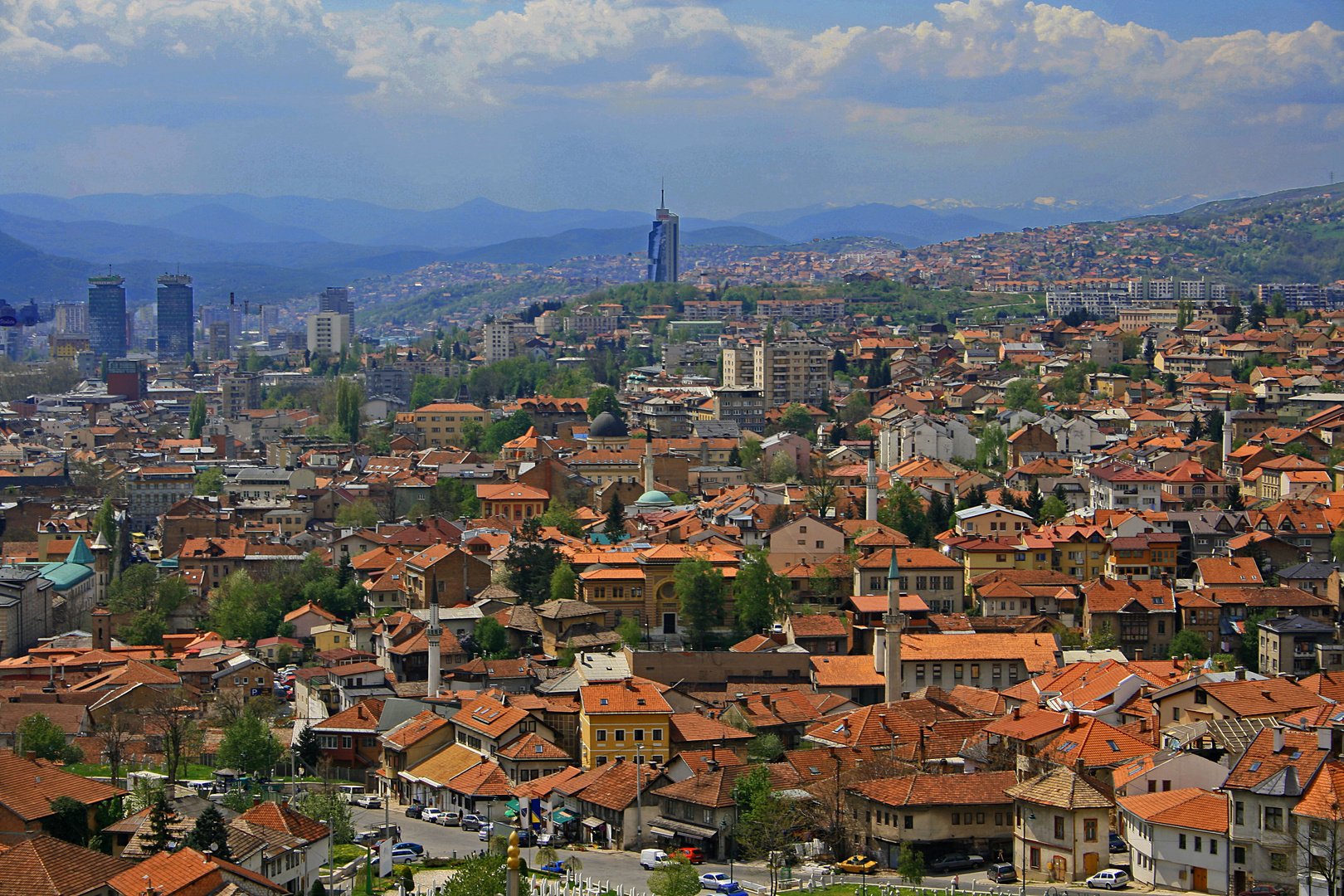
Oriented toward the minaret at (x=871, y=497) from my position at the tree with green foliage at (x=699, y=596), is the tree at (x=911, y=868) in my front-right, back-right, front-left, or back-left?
back-right

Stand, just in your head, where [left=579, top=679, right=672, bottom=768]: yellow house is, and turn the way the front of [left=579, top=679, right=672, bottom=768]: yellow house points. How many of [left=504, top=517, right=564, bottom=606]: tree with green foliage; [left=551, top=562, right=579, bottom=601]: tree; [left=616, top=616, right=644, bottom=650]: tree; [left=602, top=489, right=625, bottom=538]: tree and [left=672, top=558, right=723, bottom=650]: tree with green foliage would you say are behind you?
5

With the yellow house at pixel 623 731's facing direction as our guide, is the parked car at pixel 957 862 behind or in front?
in front

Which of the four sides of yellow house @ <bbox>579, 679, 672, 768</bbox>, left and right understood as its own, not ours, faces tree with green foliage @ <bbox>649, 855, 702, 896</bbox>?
front

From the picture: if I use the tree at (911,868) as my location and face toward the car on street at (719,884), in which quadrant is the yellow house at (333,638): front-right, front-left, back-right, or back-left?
front-right

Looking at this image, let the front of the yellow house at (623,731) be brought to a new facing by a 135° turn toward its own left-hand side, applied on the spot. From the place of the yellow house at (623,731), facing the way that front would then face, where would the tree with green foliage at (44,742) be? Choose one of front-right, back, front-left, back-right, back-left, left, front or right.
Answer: back-left

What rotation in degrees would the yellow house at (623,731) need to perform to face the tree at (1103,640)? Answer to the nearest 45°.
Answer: approximately 135° to its left

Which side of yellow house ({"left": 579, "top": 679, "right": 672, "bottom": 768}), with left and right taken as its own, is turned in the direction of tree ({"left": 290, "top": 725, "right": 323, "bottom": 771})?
right

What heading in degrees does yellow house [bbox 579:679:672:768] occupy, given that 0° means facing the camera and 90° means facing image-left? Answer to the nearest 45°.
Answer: approximately 0°

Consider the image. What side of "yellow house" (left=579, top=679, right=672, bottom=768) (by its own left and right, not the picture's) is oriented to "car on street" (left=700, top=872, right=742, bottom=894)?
front

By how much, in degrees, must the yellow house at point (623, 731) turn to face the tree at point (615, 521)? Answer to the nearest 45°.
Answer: approximately 180°

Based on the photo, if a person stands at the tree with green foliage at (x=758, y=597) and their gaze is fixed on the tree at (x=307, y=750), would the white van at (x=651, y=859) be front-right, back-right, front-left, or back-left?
front-left

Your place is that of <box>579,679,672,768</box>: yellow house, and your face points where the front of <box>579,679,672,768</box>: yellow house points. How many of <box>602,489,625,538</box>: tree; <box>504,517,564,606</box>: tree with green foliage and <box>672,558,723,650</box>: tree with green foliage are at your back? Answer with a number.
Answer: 3

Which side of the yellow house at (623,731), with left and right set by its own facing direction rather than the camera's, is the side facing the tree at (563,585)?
back

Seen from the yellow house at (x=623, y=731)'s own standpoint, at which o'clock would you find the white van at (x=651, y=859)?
The white van is roughly at 12 o'clock from the yellow house.

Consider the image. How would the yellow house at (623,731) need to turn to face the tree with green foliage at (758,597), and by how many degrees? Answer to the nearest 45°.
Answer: approximately 180°

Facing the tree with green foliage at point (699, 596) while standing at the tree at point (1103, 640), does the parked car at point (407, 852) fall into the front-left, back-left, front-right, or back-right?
front-left

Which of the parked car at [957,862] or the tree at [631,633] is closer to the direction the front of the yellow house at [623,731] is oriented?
the parked car

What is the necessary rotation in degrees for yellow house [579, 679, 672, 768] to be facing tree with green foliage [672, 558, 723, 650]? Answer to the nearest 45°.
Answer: approximately 180°

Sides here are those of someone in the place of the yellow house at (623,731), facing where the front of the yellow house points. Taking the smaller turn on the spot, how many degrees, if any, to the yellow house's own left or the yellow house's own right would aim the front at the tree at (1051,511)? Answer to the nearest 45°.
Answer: approximately 135° to the yellow house's own left

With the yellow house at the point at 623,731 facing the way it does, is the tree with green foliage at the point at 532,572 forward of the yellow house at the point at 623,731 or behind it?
behind

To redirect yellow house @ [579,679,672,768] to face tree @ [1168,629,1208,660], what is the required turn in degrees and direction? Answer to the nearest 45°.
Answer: approximately 135° to its left
